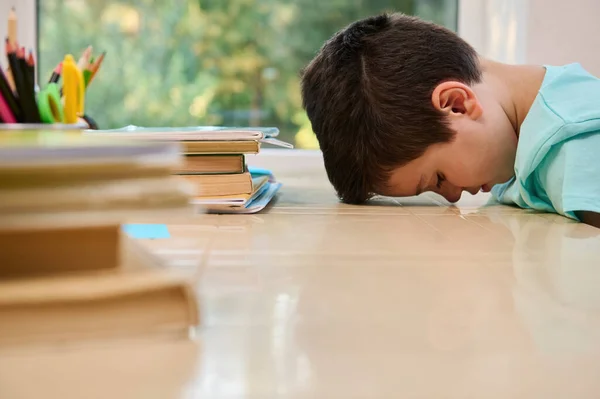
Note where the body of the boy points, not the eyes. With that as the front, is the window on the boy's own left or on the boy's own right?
on the boy's own right

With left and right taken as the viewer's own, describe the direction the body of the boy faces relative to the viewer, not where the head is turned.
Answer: facing to the left of the viewer
